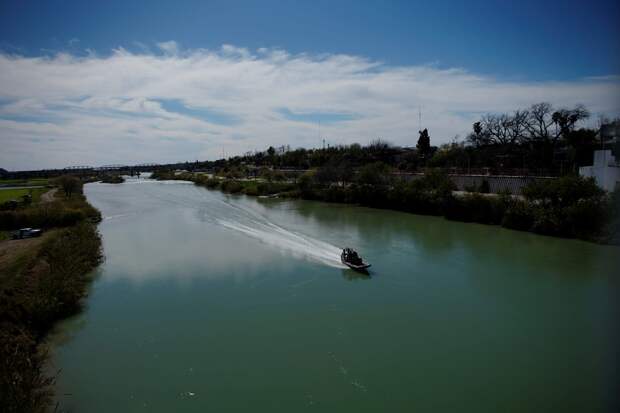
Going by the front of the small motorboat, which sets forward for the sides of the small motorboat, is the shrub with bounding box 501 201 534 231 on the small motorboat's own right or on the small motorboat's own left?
on the small motorboat's own left

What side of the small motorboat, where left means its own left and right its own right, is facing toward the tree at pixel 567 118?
left

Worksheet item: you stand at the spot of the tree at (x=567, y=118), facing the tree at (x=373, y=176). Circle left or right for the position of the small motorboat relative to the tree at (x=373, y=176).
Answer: left

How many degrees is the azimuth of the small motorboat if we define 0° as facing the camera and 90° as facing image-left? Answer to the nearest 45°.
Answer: approximately 315°

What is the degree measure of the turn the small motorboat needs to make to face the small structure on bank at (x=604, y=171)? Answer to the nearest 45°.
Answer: approximately 90° to its left

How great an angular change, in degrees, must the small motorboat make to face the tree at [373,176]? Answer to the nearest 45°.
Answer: approximately 135° to its left
